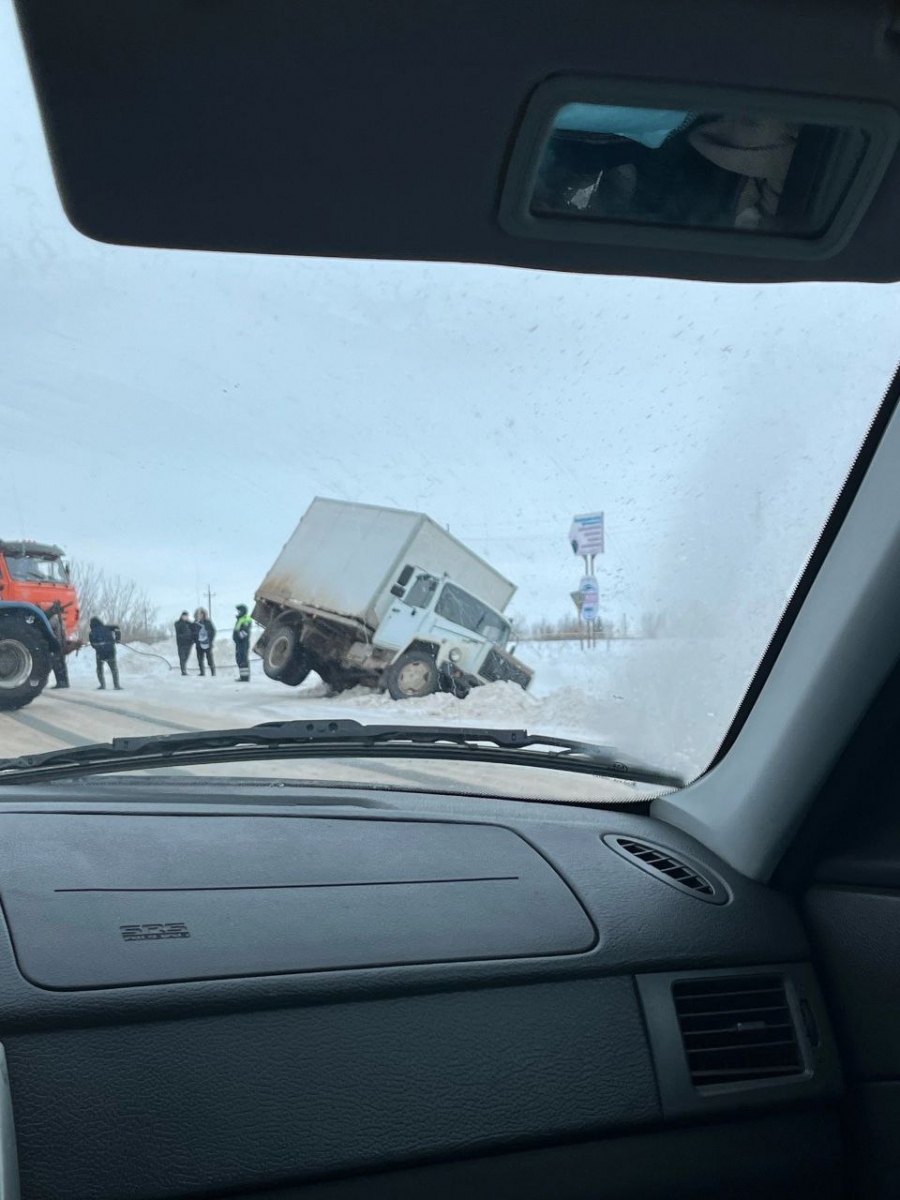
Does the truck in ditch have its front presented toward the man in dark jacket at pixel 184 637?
no

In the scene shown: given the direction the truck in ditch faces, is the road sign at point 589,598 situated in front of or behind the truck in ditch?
in front

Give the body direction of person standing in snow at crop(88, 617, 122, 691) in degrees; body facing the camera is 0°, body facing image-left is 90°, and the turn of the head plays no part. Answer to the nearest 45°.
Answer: approximately 180°

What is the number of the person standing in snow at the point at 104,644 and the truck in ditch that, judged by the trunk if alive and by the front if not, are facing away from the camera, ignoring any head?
1

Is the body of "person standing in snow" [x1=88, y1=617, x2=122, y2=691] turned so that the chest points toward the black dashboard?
no

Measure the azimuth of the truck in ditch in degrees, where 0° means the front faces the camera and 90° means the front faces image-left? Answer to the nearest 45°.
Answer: approximately 315°

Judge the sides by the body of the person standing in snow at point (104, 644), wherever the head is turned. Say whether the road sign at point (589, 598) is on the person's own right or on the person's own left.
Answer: on the person's own right

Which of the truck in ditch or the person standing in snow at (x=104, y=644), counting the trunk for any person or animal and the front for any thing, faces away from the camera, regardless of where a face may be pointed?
the person standing in snow

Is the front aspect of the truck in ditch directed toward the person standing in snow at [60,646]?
no
